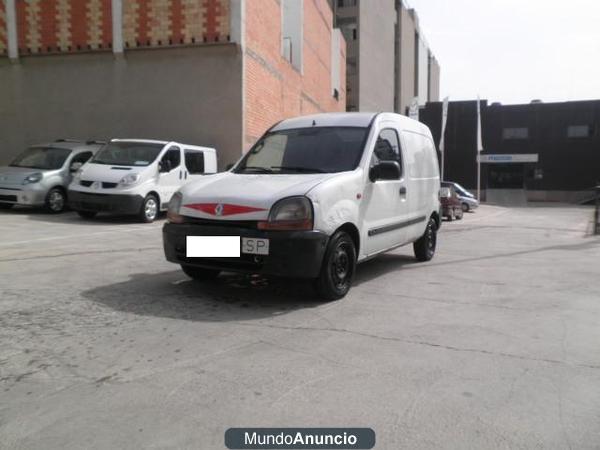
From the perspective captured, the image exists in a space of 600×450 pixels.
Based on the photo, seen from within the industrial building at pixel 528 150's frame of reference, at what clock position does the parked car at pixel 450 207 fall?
The parked car is roughly at 12 o'clock from the industrial building.

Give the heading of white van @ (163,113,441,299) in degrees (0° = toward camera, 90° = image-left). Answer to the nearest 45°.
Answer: approximately 45°

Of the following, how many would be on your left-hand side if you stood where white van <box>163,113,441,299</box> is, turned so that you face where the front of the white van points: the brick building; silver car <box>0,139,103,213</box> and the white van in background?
0

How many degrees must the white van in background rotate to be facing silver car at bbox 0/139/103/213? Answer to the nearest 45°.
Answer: approximately 90° to its right

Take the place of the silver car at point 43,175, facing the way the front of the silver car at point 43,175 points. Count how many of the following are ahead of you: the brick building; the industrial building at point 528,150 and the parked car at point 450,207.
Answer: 0

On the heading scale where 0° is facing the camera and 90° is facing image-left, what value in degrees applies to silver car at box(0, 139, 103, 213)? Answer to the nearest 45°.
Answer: approximately 45°

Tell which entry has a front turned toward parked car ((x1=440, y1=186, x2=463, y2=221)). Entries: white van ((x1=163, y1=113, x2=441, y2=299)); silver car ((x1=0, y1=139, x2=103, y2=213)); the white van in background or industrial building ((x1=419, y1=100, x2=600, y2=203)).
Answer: the industrial building

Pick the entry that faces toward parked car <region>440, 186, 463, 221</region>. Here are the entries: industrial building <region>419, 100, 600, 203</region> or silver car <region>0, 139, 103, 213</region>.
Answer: the industrial building

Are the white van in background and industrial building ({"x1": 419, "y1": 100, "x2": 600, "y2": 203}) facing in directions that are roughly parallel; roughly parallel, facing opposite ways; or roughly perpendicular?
roughly parallel

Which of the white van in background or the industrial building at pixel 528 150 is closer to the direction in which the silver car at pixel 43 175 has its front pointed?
the white van in background

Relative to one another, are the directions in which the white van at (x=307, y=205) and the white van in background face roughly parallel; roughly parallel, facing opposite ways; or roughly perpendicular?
roughly parallel

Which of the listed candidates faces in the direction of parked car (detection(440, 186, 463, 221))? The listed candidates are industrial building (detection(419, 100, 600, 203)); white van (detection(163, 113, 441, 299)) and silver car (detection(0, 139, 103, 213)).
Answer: the industrial building

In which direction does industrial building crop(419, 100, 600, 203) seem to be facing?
toward the camera

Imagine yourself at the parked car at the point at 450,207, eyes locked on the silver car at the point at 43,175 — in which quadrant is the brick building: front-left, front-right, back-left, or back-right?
front-right

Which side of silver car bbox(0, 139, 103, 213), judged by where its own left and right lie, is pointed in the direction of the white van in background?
left

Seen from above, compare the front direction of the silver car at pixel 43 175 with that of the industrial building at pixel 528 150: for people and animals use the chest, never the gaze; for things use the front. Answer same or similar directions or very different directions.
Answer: same or similar directions

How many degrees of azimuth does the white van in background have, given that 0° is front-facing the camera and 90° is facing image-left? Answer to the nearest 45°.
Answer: approximately 45°
